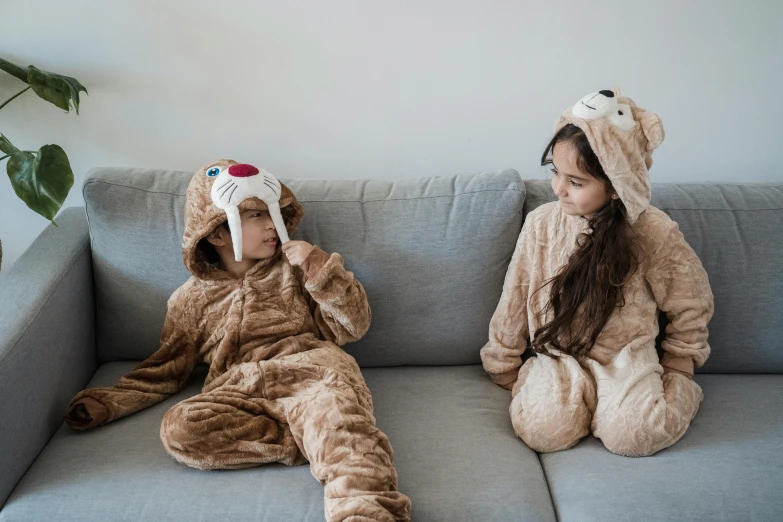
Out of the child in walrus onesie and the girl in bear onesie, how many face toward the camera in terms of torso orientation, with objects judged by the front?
2

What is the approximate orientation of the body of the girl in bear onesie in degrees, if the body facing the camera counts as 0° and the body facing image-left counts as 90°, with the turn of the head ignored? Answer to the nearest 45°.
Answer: approximately 0°

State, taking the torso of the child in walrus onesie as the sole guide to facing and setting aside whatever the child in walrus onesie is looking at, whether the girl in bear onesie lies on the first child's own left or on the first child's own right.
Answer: on the first child's own left

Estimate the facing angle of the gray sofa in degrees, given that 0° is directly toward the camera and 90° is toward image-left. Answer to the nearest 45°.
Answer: approximately 0°

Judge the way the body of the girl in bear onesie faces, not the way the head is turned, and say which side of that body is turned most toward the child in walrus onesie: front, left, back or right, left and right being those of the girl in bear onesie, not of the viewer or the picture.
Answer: right
